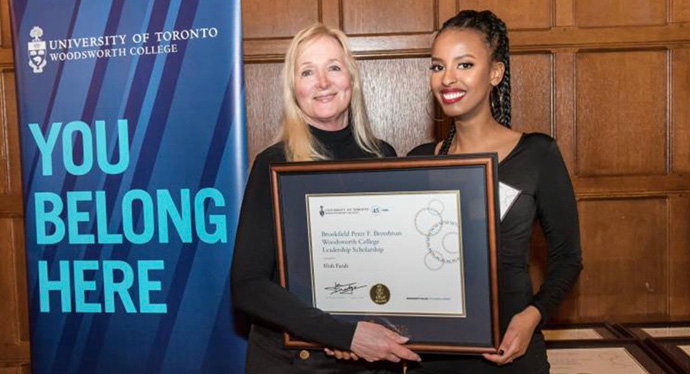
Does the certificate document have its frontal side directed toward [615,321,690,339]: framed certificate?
no

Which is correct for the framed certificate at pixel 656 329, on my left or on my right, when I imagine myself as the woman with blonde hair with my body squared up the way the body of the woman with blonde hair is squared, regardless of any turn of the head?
on my left

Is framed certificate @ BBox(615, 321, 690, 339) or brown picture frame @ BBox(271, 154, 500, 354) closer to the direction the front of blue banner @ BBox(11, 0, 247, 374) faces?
the brown picture frame

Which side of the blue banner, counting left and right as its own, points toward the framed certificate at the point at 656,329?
left

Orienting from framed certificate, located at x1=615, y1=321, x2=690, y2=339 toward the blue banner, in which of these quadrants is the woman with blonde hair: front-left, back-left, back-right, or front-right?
front-left

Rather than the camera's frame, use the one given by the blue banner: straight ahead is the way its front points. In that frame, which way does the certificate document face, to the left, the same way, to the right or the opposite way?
the same way

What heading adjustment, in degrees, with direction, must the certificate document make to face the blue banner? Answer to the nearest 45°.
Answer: approximately 135° to its right

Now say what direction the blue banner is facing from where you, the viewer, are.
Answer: facing the viewer

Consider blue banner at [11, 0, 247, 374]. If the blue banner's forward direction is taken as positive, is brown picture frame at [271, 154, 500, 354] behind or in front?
in front

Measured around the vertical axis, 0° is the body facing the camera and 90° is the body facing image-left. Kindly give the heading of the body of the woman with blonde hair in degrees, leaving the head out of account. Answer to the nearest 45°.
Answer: approximately 315°

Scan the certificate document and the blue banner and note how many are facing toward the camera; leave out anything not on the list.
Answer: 2

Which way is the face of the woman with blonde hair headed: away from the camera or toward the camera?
toward the camera

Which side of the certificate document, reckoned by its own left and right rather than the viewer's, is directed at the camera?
front

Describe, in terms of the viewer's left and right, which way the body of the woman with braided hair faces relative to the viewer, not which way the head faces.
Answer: facing the viewer and to the left of the viewer
